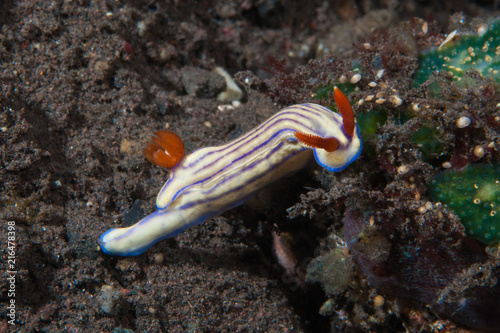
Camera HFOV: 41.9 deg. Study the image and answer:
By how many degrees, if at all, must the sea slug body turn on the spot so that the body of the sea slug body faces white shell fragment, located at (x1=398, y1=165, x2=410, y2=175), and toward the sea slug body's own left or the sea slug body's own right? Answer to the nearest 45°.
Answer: approximately 45° to the sea slug body's own right

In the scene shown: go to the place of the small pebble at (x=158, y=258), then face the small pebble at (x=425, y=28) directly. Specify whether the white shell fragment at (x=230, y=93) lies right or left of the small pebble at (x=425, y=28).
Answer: left

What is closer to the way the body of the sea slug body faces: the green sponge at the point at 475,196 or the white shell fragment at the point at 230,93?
the green sponge

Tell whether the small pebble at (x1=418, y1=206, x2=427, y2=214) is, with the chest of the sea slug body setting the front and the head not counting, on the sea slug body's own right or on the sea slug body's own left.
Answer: on the sea slug body's own right

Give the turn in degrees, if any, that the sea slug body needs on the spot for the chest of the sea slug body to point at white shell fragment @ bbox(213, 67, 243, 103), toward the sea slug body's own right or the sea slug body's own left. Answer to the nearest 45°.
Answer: approximately 90° to the sea slug body's own left

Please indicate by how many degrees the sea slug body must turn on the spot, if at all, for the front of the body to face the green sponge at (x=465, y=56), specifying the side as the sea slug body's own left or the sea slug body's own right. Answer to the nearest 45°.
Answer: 0° — it already faces it

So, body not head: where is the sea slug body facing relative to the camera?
to the viewer's right

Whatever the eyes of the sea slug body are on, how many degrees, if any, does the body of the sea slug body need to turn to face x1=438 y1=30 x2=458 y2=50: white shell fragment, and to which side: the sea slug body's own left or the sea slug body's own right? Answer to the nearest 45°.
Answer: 0° — it already faces it
